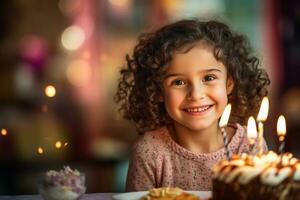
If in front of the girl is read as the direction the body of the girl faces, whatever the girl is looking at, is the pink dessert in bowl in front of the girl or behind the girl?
in front

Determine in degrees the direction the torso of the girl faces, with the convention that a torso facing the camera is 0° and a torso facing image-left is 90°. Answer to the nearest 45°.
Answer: approximately 0°

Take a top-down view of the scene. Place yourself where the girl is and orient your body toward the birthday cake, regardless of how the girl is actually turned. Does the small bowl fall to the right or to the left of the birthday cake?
right

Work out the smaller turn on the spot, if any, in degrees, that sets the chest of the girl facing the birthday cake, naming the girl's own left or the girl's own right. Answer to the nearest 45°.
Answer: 0° — they already face it

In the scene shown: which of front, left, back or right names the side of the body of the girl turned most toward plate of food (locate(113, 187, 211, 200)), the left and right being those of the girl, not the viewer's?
front
